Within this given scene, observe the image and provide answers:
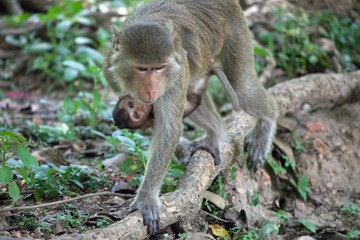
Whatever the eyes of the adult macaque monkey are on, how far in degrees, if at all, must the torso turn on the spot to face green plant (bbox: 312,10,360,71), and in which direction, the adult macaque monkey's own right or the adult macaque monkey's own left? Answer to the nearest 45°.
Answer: approximately 180°

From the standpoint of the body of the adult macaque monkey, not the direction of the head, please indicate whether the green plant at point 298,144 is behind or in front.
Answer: behind

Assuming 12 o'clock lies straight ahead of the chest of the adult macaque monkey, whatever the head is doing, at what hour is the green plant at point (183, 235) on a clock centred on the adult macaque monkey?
The green plant is roughly at 11 o'clock from the adult macaque monkey.

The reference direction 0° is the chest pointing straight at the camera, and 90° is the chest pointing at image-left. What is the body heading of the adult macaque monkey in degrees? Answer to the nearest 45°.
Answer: approximately 45°

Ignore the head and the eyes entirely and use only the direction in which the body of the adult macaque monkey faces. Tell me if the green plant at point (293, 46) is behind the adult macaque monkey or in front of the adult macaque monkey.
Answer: behind

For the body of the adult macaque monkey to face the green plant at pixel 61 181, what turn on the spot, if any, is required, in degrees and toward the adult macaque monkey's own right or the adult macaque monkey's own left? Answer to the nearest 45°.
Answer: approximately 45° to the adult macaque monkey's own right
